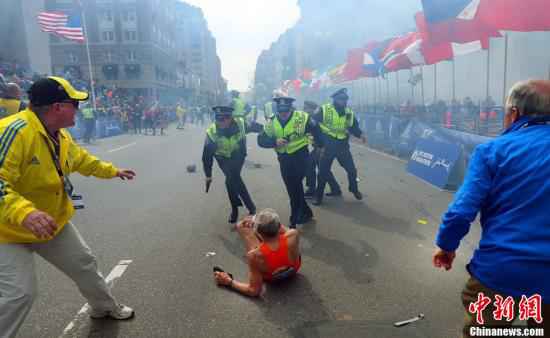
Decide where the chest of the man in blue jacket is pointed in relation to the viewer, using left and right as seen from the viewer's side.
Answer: facing away from the viewer and to the left of the viewer

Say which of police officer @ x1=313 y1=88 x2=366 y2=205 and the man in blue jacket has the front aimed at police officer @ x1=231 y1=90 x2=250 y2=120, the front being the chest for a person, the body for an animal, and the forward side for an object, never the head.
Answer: the man in blue jacket

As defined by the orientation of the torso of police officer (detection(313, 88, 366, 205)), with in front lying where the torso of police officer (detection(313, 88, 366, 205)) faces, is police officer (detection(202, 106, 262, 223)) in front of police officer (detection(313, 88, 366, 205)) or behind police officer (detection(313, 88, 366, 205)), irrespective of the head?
in front

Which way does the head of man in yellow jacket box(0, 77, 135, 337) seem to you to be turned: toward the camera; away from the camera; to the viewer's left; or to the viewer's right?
to the viewer's right

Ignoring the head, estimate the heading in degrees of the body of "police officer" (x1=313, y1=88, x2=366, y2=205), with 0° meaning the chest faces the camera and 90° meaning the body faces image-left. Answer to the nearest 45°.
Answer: approximately 0°

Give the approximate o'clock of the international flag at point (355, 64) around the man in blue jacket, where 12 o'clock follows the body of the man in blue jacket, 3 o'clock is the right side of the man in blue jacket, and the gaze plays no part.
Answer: The international flag is roughly at 1 o'clock from the man in blue jacket.

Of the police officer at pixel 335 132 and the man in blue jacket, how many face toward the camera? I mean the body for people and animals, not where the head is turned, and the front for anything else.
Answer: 1

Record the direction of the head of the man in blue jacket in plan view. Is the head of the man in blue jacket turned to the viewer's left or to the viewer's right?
to the viewer's left

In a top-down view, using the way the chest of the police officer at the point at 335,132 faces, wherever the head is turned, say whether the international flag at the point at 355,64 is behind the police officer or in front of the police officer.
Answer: behind

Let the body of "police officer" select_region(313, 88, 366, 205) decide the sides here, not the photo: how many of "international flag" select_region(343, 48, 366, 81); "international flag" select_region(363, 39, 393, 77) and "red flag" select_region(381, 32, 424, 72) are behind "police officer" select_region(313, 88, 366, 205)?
3

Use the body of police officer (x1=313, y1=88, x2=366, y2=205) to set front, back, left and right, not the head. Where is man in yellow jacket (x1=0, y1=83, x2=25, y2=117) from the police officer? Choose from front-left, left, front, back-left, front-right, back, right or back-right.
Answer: right
